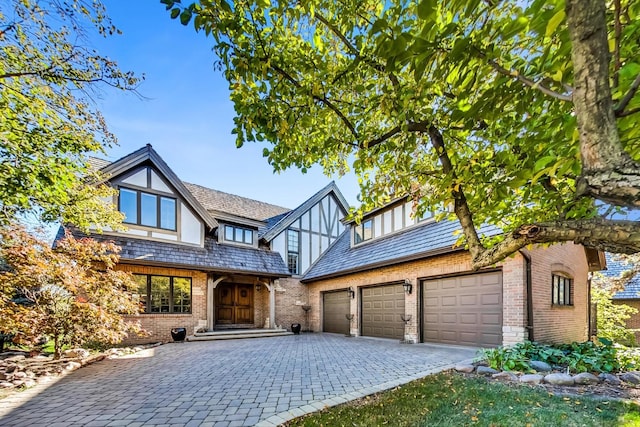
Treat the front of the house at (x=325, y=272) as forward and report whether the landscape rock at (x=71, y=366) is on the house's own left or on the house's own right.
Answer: on the house's own right

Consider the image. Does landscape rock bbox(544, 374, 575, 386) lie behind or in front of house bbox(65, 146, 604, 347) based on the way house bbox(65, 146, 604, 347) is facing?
in front

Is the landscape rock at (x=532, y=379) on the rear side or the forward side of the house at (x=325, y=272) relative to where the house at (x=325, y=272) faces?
on the forward side

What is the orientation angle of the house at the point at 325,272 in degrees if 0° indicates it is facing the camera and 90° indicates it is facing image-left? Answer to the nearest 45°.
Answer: approximately 315°

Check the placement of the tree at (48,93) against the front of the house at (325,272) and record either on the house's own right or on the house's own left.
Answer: on the house's own right

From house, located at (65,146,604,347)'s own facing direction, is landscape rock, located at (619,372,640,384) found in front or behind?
in front
